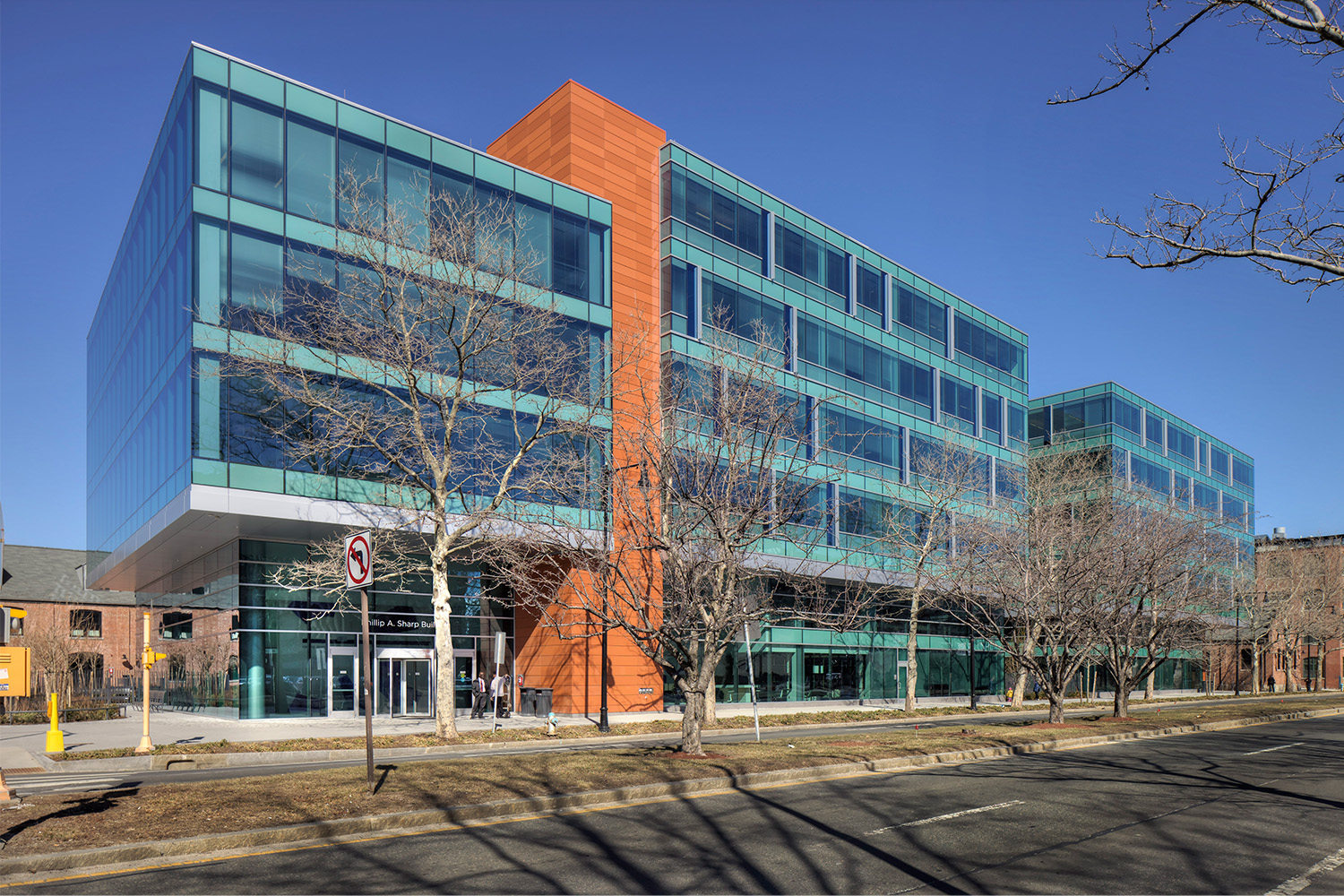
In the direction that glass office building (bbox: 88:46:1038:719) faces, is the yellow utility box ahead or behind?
ahead
